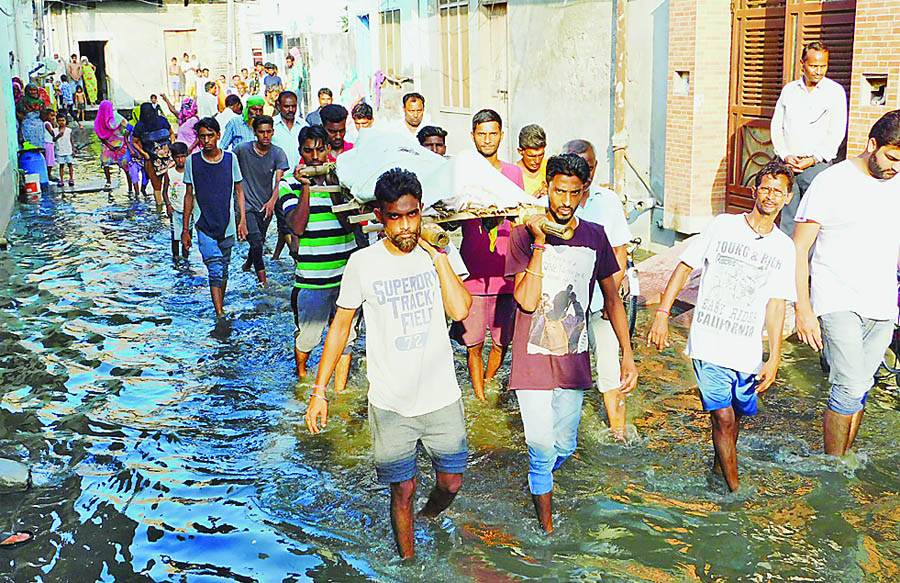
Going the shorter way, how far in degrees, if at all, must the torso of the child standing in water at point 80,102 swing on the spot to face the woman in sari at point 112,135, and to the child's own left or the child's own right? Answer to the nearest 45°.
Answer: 0° — they already face them

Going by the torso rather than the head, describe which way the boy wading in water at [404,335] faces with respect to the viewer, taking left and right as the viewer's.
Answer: facing the viewer

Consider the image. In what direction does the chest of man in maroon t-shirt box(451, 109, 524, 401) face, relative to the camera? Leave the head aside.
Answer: toward the camera

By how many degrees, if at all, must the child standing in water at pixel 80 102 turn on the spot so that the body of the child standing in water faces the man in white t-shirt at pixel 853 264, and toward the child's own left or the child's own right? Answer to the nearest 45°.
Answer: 0° — they already face them

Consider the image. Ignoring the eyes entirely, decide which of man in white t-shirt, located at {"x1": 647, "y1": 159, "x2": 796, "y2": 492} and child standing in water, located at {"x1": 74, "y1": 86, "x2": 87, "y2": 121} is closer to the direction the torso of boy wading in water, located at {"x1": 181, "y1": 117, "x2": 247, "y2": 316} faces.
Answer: the man in white t-shirt

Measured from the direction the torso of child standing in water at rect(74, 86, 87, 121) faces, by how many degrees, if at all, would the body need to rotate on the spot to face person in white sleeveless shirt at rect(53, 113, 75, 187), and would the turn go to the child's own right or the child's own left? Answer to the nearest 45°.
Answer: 0° — they already face them

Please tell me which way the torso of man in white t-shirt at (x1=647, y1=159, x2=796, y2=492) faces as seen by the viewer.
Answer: toward the camera

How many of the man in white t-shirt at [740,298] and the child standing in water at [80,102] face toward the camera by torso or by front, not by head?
2

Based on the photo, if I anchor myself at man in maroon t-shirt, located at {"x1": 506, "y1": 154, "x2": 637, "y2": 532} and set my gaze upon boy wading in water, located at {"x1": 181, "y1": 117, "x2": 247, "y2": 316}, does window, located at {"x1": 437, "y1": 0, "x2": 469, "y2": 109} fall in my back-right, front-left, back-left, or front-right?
front-right

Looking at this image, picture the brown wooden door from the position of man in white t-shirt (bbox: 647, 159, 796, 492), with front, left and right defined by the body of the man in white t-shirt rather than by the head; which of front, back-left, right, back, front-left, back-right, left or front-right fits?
back

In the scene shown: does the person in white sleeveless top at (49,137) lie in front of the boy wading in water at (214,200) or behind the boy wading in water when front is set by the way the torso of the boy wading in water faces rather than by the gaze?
behind

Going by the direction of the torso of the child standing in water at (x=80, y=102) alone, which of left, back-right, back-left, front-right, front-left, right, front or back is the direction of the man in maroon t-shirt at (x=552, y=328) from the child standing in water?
front

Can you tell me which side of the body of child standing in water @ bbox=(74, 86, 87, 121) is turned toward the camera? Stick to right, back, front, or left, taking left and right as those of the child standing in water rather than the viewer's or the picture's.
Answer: front

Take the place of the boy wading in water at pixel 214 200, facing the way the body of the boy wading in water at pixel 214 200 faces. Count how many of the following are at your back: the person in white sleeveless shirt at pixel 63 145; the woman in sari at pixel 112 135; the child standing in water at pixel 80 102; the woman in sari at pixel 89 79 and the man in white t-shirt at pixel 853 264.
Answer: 4

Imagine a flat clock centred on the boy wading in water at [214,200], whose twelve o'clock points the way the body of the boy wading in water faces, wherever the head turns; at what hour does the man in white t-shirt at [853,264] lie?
The man in white t-shirt is roughly at 11 o'clock from the boy wading in water.

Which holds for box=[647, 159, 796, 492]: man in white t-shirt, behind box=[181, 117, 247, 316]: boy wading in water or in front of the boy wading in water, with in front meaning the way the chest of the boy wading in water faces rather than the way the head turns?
in front
